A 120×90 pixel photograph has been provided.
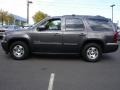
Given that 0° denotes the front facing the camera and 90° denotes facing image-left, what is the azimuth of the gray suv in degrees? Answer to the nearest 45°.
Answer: approximately 90°
